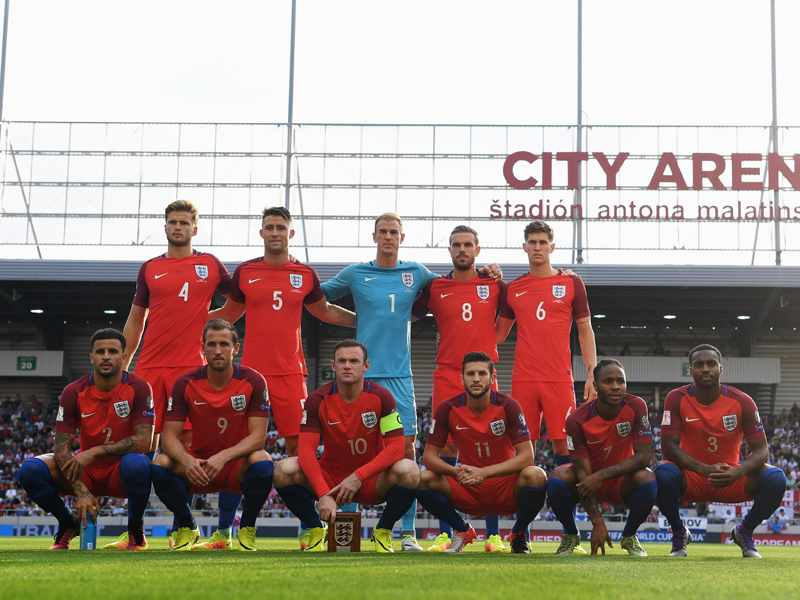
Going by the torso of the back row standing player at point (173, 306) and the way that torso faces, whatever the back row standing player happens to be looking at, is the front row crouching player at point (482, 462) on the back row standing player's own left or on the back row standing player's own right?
on the back row standing player's own left

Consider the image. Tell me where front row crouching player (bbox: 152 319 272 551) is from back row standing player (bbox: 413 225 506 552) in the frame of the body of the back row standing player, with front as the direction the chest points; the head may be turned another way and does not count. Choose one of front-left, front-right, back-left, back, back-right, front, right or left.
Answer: front-right

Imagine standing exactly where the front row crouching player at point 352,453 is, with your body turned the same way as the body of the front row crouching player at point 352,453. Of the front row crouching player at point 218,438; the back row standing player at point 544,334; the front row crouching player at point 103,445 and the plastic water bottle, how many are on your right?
3

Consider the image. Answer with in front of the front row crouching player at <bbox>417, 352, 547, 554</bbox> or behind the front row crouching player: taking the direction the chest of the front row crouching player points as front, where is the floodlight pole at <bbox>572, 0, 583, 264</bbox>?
behind

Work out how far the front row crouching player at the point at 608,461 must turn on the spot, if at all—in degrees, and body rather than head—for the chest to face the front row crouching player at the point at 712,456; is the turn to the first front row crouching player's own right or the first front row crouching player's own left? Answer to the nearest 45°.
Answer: approximately 135° to the first front row crouching player's own left

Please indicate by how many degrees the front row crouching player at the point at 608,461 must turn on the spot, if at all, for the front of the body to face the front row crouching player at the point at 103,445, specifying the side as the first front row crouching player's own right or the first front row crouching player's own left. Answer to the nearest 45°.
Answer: approximately 90° to the first front row crouching player's own right

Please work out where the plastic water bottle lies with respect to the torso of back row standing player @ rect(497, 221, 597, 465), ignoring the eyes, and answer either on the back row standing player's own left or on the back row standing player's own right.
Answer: on the back row standing player's own right

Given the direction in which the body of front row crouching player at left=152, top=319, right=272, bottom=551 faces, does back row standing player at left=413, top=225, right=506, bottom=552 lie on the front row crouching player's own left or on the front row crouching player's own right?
on the front row crouching player's own left
